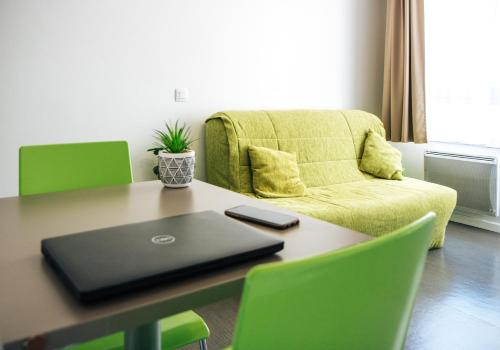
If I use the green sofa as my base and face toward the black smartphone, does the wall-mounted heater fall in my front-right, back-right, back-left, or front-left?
back-left

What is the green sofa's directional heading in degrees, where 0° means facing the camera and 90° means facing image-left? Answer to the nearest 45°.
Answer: approximately 315°
